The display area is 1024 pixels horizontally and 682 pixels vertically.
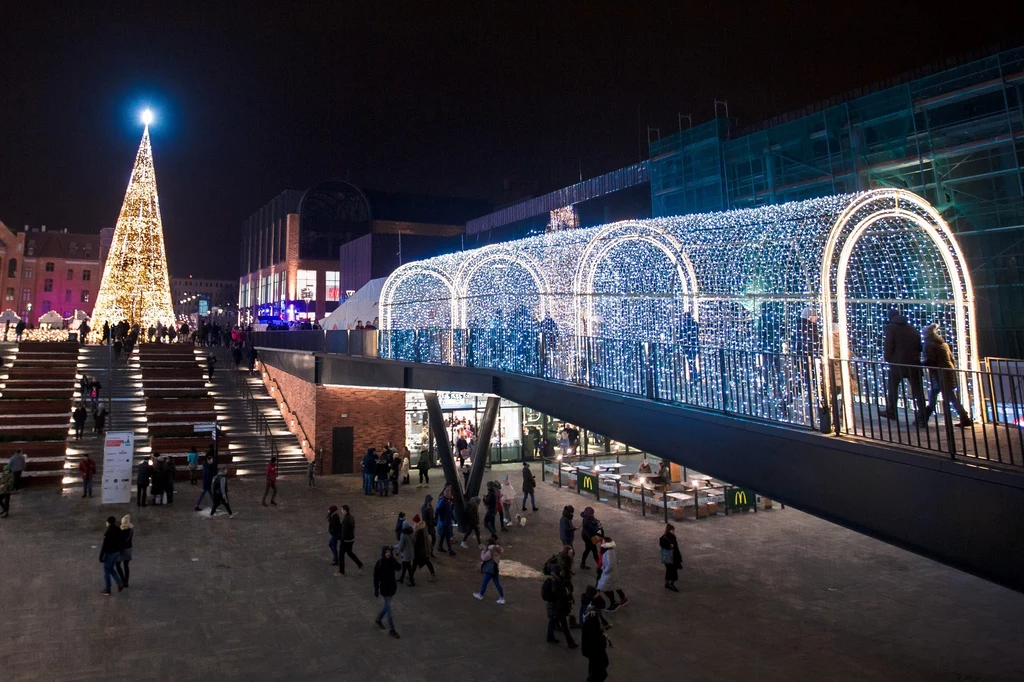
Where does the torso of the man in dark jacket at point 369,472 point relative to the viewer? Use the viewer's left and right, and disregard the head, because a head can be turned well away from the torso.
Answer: facing away from the viewer

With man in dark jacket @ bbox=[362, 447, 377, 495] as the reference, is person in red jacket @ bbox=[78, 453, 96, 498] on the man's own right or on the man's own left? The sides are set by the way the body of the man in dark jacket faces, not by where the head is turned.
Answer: on the man's own left

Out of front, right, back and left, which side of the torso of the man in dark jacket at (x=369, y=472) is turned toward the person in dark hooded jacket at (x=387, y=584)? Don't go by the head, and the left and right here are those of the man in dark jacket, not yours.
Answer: back
